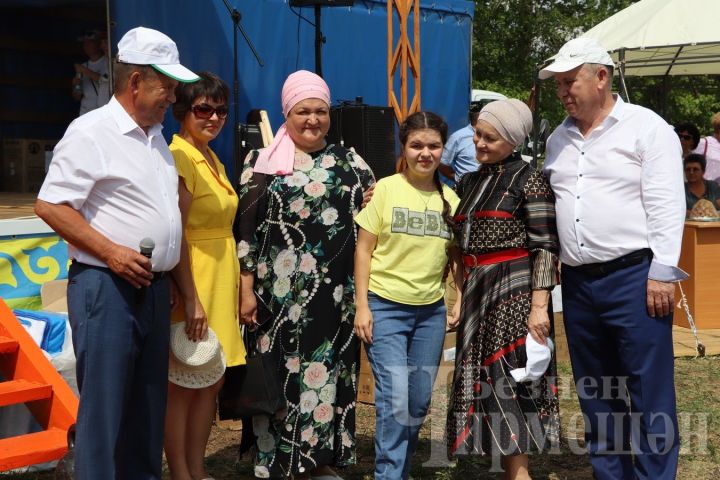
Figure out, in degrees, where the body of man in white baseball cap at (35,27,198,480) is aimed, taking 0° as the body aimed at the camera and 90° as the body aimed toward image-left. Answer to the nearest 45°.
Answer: approximately 315°

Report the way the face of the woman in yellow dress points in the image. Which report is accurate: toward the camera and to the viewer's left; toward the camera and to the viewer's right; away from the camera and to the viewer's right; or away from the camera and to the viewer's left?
toward the camera and to the viewer's right

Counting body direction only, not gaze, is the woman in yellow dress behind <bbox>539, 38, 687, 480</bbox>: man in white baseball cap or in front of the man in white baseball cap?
in front

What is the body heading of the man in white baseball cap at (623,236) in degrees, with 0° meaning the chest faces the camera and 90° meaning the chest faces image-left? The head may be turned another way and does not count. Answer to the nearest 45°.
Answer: approximately 45°

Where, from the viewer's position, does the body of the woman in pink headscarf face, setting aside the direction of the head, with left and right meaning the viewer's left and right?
facing the viewer

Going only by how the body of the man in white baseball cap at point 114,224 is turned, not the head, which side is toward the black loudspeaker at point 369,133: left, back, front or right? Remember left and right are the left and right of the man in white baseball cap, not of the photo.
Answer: left

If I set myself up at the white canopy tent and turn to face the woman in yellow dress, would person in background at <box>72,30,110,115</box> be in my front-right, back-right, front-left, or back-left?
front-right

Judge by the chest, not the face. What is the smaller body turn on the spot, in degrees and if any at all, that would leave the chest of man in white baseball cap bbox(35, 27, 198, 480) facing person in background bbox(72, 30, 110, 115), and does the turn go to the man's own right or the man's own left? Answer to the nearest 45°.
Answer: approximately 135° to the man's own left

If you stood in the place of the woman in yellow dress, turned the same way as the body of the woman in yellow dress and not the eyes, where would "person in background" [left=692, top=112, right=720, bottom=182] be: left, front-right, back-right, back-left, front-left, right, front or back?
left

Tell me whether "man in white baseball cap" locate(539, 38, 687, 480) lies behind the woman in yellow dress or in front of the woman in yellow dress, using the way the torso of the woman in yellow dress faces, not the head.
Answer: in front

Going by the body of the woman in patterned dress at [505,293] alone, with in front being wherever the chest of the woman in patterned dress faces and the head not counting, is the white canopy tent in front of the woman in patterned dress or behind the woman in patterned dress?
behind

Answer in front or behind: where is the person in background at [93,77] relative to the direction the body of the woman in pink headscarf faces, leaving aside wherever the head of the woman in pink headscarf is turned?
behind

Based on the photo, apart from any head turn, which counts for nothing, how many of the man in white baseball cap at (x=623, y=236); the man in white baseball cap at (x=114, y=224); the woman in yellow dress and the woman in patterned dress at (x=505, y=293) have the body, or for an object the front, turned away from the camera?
0
